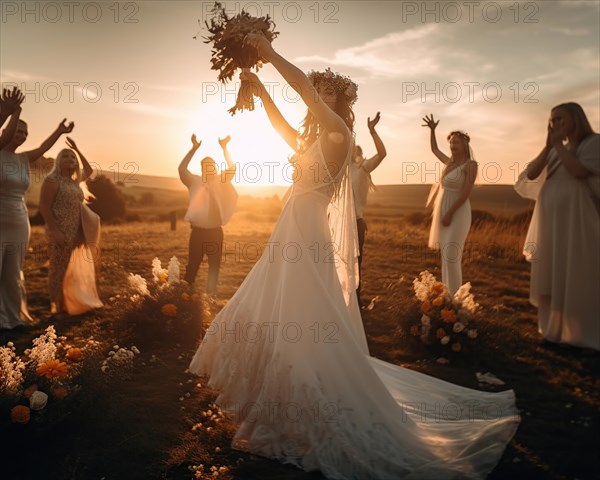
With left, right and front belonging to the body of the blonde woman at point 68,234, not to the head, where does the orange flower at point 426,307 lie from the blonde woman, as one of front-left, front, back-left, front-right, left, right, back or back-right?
front

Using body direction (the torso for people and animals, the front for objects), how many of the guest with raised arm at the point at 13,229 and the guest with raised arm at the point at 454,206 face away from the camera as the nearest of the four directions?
0

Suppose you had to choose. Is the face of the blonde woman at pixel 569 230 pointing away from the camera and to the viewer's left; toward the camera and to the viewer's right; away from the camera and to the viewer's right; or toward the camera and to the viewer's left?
toward the camera and to the viewer's left

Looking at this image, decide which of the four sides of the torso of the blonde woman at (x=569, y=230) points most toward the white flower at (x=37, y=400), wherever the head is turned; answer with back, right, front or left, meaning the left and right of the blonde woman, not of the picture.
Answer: front

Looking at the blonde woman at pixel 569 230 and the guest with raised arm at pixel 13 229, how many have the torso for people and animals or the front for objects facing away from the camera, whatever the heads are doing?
0

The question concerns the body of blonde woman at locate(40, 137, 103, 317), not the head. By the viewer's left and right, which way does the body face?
facing the viewer and to the right of the viewer

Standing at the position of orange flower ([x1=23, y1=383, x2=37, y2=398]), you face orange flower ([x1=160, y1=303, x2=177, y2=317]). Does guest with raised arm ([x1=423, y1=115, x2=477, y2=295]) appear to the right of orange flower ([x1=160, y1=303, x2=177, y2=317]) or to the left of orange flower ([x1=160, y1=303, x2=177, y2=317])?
right

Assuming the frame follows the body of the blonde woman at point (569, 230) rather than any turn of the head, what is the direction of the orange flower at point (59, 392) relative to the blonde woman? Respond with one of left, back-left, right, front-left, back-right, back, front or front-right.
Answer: front

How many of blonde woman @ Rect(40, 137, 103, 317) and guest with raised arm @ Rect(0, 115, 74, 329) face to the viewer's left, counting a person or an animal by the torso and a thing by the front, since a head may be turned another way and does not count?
0

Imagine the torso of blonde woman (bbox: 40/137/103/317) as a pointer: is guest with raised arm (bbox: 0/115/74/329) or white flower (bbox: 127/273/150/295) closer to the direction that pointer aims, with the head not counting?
the white flower

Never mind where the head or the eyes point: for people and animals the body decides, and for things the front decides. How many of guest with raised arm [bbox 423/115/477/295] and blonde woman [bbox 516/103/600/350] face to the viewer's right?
0

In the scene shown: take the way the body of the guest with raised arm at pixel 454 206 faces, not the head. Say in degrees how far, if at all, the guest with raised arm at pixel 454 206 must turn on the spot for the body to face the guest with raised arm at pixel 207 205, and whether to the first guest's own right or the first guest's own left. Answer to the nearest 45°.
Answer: approximately 45° to the first guest's own right

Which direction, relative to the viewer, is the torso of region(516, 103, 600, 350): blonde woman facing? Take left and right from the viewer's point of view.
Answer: facing the viewer and to the left of the viewer

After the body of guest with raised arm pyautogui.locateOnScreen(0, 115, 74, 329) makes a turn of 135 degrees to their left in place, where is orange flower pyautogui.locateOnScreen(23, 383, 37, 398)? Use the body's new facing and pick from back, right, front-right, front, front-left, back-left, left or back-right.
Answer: back
